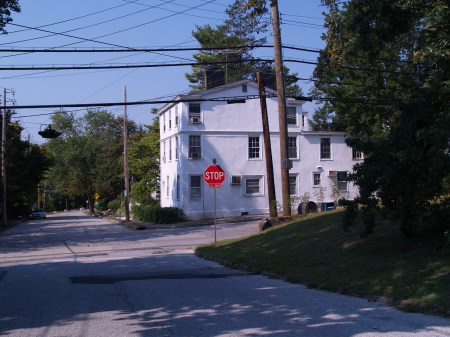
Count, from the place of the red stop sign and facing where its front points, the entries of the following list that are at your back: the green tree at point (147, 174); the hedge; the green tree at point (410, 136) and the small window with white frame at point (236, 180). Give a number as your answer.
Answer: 3

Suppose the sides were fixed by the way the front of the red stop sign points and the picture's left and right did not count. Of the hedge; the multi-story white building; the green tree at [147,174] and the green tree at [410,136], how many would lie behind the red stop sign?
3

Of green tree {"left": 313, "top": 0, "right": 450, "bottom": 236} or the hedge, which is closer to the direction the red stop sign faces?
the green tree

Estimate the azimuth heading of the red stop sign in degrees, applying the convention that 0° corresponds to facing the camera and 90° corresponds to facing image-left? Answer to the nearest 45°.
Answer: approximately 0°

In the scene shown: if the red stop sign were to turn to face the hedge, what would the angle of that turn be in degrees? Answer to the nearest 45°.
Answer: approximately 180°

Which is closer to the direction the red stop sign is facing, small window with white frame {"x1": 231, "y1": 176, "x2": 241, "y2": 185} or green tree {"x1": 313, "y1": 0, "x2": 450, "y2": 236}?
the green tree

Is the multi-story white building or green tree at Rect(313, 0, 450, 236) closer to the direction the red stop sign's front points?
the green tree

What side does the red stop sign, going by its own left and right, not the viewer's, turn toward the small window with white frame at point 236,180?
back

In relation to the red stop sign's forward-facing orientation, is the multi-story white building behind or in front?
behind

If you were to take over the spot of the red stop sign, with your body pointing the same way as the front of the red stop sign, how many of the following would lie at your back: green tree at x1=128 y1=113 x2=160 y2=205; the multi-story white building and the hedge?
3
